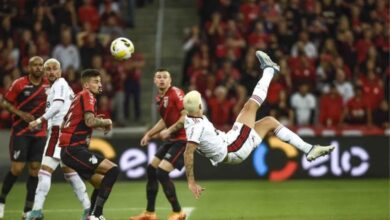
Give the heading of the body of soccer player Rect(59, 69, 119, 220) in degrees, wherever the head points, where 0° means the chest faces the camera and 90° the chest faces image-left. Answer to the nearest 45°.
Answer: approximately 270°

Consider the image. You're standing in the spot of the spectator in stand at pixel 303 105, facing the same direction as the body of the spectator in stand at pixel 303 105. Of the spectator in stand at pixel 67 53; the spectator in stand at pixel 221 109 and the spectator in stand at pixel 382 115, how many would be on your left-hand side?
1

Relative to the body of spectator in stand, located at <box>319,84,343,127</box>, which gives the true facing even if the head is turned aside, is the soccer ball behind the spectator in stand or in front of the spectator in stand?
in front

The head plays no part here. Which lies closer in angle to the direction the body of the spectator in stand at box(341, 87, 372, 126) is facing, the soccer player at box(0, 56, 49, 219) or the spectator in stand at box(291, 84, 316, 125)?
the soccer player

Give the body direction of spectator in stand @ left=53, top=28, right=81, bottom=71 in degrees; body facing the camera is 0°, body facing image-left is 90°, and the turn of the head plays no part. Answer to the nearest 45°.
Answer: approximately 0°

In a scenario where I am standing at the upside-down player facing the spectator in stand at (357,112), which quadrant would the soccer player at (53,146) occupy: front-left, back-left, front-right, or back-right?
back-left

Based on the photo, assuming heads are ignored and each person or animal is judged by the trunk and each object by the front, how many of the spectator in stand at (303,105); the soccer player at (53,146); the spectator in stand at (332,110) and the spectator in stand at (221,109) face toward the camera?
3

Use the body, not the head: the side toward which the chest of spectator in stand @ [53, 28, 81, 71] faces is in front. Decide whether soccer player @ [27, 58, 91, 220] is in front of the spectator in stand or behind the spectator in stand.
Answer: in front

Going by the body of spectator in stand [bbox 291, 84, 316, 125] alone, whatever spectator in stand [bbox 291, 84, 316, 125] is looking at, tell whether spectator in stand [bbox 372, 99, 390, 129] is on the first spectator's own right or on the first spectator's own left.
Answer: on the first spectator's own left
